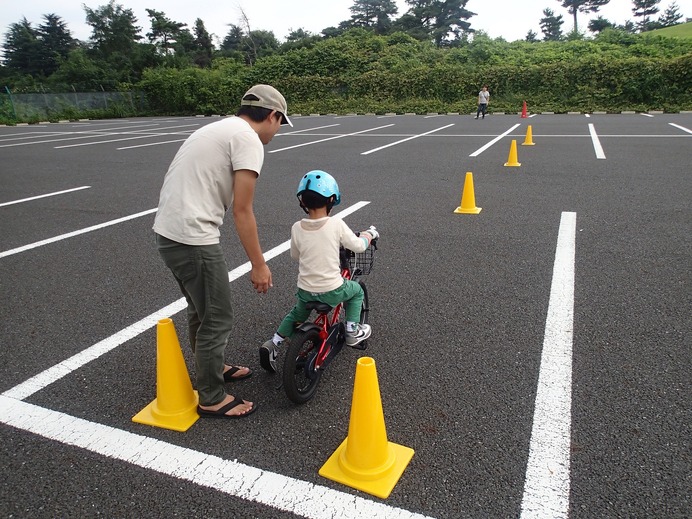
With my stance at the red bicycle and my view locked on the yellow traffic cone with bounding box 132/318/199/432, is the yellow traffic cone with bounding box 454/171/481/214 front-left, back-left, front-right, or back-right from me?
back-right

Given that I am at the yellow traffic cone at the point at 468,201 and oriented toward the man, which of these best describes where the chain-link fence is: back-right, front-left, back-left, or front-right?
back-right

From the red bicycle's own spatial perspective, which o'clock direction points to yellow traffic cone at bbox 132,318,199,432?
The yellow traffic cone is roughly at 7 o'clock from the red bicycle.

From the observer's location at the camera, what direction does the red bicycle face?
facing away from the viewer and to the right of the viewer

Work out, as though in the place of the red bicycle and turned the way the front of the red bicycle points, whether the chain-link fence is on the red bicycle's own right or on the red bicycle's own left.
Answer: on the red bicycle's own left

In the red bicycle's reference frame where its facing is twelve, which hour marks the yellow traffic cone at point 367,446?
The yellow traffic cone is roughly at 4 o'clock from the red bicycle.

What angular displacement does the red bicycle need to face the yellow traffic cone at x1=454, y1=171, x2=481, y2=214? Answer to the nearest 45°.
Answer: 0° — it already faces it
